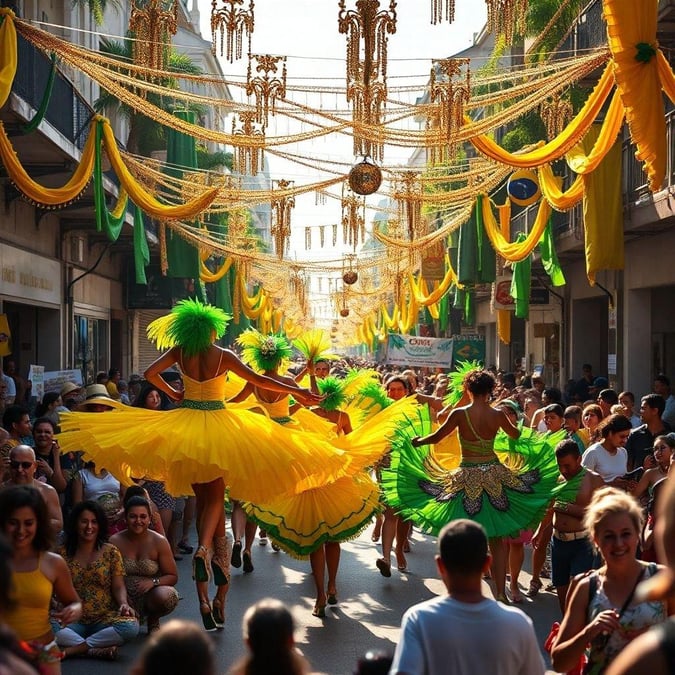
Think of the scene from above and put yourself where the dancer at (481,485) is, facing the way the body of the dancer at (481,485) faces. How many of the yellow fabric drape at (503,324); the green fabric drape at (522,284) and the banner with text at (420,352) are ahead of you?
3

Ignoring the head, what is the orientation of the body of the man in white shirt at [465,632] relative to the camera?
away from the camera

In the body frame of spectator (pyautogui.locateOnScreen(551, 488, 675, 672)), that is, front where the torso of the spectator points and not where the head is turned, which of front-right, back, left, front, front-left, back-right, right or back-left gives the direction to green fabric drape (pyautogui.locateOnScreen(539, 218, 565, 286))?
back

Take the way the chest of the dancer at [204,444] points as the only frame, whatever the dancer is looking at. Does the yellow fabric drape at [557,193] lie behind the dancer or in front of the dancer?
in front

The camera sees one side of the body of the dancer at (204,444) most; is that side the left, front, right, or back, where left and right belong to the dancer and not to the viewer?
back

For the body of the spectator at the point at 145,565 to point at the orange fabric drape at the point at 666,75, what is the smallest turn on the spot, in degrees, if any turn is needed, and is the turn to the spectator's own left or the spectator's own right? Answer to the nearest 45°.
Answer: approximately 90° to the spectator's own left

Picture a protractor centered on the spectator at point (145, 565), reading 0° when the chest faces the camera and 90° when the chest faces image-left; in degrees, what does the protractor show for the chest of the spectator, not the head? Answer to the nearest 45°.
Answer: approximately 0°

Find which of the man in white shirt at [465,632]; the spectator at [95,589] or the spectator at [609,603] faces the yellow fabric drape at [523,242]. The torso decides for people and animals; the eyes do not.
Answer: the man in white shirt

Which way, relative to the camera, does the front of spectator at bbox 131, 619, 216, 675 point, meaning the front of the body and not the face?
away from the camera

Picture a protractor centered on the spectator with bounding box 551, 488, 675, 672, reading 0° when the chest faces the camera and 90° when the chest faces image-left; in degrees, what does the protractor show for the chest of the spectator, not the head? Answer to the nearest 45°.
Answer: approximately 0°

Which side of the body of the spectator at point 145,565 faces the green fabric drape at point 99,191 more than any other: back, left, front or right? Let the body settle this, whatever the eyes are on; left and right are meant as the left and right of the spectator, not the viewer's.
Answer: back

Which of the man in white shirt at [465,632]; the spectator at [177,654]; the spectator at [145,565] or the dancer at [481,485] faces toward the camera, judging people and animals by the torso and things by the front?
the spectator at [145,565]

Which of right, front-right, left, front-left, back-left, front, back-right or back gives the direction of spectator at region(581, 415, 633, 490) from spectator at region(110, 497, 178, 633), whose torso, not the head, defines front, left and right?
left

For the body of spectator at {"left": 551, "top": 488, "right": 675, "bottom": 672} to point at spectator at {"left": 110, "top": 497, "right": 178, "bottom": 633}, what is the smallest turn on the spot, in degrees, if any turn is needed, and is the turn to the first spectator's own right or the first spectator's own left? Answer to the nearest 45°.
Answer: approximately 135° to the first spectator's own right

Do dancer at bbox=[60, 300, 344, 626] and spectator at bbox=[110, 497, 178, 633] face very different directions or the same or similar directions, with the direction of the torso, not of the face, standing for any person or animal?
very different directions

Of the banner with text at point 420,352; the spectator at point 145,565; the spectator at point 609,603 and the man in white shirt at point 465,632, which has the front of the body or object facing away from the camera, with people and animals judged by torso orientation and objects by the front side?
the man in white shirt
